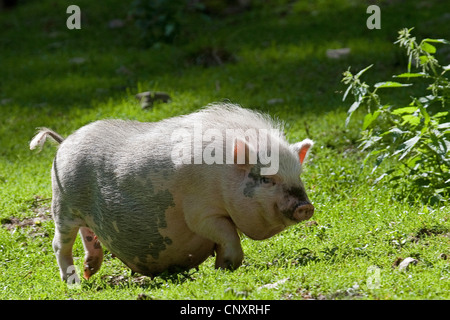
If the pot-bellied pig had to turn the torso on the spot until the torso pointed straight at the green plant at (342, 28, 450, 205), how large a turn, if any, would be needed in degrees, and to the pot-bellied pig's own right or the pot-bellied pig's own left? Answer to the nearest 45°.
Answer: approximately 45° to the pot-bellied pig's own left

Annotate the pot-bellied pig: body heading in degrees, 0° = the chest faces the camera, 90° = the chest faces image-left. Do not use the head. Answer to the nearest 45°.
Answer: approximately 270°

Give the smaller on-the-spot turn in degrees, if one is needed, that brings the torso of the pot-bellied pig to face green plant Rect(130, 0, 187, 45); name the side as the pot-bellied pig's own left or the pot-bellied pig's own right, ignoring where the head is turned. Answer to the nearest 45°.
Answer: approximately 90° to the pot-bellied pig's own left
